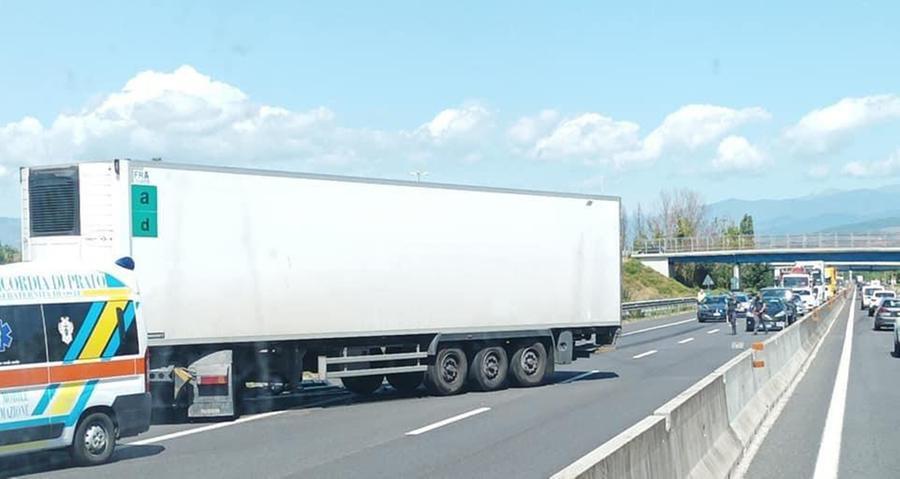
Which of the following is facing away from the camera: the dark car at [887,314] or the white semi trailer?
the dark car

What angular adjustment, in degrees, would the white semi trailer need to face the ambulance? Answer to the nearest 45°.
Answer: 0° — it already faces it

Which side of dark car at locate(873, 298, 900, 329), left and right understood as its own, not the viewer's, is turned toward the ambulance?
back

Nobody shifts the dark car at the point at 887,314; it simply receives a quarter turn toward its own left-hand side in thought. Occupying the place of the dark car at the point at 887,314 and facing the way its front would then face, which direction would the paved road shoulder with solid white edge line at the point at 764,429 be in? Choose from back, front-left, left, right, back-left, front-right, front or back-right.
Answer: left

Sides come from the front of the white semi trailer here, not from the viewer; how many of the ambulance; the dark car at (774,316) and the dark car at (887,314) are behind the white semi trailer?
2

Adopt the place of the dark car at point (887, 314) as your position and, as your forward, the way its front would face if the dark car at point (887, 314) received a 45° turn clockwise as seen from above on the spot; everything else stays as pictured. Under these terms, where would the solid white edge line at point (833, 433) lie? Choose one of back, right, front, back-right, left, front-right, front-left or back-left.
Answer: back-right

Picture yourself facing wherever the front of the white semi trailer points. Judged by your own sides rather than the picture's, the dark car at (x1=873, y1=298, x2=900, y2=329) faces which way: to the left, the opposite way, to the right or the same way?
the opposite way

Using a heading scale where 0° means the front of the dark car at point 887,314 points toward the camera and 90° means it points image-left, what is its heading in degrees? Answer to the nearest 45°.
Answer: approximately 180°

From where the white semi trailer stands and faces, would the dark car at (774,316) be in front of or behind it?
behind

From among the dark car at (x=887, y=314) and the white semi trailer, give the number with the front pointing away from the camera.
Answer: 1

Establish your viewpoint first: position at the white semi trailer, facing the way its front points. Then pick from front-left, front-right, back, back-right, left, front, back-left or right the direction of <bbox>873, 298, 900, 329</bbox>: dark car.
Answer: back

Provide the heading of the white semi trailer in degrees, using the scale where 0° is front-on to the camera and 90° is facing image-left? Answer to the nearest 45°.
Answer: approximately 45°

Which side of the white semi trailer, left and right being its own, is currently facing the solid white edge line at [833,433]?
left

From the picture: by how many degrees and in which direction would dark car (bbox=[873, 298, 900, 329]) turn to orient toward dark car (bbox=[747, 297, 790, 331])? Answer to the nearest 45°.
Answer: approximately 90° to its left
